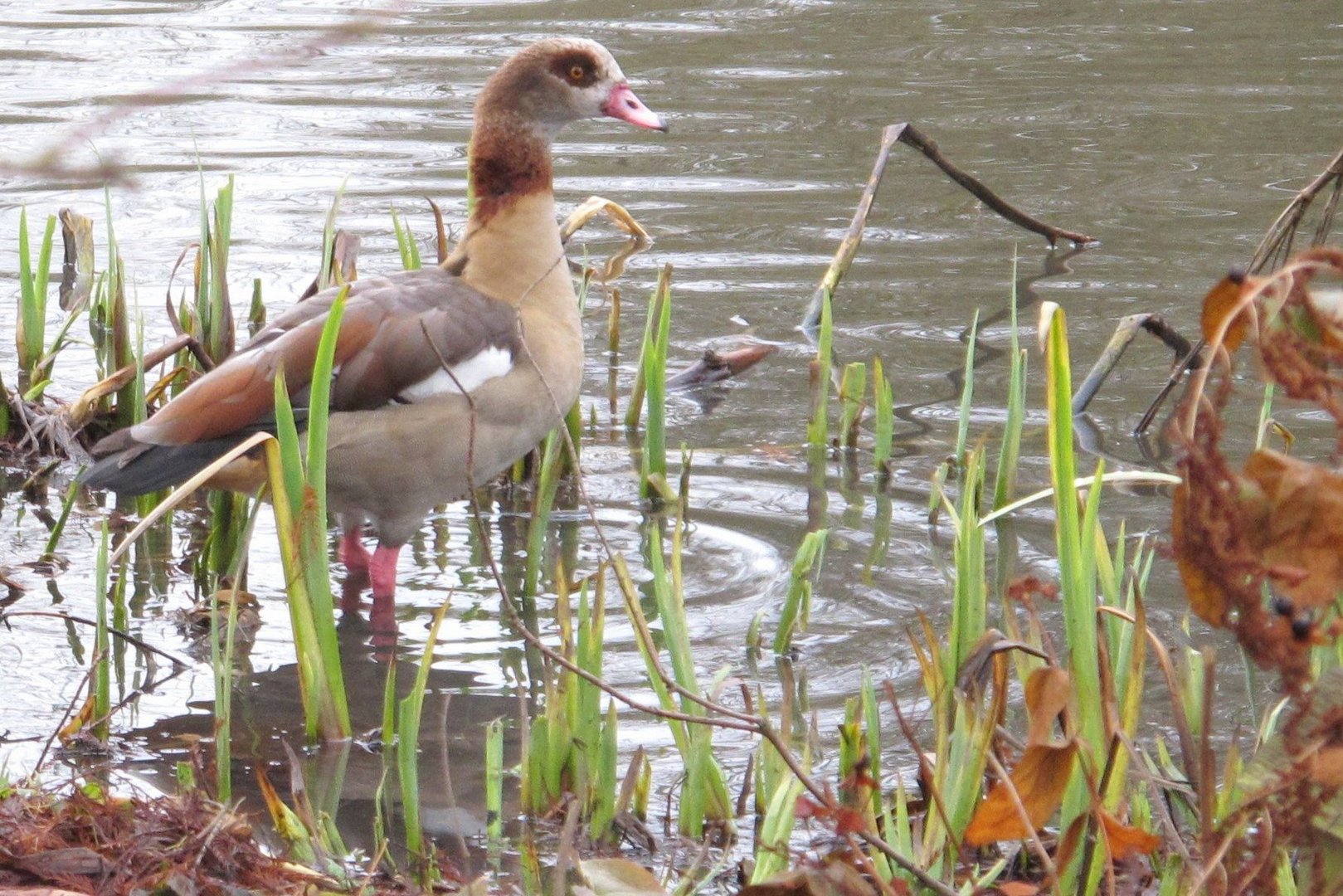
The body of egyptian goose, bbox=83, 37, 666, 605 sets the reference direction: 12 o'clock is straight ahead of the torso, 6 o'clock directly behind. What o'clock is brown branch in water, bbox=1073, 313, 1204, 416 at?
The brown branch in water is roughly at 11 o'clock from the egyptian goose.

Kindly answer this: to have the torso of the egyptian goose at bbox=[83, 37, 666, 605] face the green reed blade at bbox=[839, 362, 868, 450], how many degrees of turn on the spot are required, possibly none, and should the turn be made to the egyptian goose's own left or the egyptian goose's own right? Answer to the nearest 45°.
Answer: approximately 45° to the egyptian goose's own left

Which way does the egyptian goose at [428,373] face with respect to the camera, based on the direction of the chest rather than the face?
to the viewer's right

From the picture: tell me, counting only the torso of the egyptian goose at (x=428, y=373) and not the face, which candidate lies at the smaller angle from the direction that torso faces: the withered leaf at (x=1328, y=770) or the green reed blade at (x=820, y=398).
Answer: the green reed blade

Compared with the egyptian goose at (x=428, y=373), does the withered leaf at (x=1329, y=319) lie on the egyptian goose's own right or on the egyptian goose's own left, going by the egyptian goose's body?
on the egyptian goose's own right

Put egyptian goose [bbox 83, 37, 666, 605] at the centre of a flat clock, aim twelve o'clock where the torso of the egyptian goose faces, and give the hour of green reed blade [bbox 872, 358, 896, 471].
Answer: The green reed blade is roughly at 11 o'clock from the egyptian goose.

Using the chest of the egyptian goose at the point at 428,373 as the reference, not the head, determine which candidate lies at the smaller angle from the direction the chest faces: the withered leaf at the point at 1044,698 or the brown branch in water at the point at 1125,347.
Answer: the brown branch in water

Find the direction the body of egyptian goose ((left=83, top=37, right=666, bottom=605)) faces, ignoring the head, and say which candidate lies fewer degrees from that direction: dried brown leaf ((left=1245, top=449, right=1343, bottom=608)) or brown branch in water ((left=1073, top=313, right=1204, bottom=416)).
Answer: the brown branch in water
